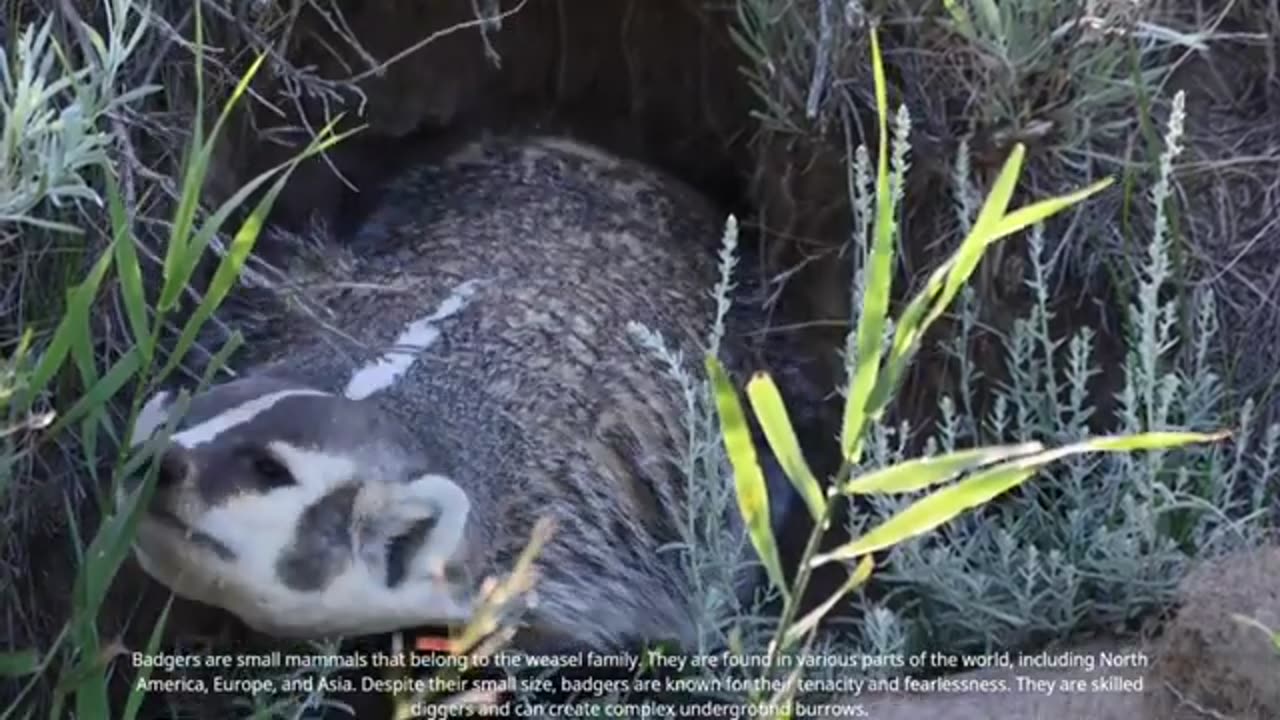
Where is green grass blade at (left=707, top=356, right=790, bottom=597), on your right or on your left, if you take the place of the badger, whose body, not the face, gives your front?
on your left

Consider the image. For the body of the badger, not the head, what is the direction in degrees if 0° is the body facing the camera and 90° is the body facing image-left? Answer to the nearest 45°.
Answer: approximately 45°

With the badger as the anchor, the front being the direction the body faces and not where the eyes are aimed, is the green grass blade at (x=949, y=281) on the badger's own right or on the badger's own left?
on the badger's own left

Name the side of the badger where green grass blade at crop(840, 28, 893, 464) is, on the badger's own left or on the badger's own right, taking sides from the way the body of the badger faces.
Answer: on the badger's own left
